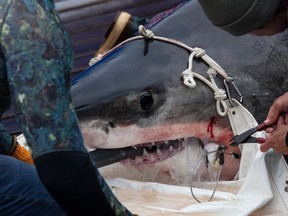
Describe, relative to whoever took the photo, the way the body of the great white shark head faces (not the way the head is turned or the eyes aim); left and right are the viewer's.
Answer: facing to the left of the viewer
